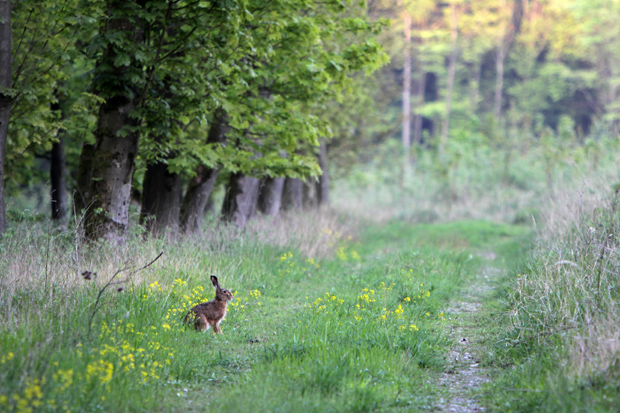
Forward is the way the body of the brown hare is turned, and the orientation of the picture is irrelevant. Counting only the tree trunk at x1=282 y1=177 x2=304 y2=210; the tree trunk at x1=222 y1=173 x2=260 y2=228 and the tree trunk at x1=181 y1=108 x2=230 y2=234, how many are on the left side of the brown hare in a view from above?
3

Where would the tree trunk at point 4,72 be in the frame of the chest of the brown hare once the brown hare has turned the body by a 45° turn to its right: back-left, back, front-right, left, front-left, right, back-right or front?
back

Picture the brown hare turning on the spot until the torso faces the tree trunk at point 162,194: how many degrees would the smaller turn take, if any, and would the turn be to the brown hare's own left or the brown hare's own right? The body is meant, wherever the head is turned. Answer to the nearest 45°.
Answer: approximately 90° to the brown hare's own left

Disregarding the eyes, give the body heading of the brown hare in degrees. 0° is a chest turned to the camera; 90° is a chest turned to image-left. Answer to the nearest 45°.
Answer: approximately 270°

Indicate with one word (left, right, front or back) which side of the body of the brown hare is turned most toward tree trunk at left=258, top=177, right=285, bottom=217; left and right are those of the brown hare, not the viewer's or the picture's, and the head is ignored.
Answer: left

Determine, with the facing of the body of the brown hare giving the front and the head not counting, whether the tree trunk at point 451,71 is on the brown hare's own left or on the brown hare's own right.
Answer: on the brown hare's own left

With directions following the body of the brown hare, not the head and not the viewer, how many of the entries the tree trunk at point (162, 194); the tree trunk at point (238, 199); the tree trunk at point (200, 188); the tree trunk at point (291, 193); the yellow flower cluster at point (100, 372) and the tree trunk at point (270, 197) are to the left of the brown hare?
5

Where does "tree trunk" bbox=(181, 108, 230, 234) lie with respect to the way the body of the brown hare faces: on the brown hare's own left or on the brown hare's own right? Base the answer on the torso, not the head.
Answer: on the brown hare's own left

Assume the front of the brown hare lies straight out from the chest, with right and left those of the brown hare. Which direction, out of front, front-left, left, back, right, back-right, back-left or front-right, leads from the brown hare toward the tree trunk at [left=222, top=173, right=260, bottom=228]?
left

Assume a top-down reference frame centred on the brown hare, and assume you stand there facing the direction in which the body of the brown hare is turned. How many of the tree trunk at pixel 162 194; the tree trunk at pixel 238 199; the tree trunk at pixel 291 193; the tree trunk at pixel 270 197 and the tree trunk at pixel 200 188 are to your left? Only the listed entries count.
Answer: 5

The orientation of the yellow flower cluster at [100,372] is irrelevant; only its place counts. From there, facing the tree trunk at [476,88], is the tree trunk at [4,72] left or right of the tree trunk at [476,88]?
left

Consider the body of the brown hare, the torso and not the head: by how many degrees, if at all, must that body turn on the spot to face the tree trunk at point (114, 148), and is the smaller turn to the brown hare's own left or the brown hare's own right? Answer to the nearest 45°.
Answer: approximately 135° to the brown hare's own left

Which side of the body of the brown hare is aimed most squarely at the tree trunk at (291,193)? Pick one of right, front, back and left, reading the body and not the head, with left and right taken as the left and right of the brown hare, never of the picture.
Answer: left
